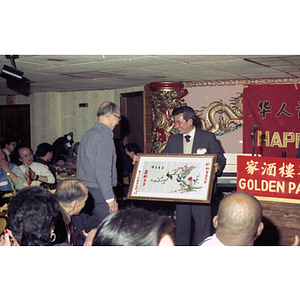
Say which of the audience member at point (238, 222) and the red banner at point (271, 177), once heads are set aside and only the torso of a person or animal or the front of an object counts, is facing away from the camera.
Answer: the audience member

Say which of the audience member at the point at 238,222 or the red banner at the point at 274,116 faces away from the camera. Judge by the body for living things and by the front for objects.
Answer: the audience member

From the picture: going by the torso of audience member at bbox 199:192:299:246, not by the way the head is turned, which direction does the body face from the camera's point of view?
away from the camera

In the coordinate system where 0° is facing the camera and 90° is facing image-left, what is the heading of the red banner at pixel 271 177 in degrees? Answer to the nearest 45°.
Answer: approximately 0°

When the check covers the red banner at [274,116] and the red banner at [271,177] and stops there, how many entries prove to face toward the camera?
2

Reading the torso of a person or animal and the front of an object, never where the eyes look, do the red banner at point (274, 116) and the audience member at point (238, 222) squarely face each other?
yes

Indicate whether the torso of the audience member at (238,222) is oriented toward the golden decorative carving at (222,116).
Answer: yes

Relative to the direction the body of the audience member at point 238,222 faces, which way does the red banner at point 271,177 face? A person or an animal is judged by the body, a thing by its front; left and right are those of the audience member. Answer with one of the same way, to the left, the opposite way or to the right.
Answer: the opposite way

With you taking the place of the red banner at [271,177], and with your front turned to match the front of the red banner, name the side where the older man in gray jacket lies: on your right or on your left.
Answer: on your right

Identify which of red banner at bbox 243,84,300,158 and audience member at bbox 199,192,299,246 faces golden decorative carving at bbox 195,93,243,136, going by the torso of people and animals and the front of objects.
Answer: the audience member

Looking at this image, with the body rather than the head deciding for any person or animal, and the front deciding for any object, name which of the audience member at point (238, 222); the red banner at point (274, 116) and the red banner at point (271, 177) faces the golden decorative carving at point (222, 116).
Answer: the audience member

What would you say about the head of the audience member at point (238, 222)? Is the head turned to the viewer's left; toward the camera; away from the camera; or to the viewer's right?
away from the camera

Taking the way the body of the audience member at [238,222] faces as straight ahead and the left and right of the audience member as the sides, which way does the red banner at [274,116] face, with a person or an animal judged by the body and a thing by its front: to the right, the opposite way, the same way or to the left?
the opposite way

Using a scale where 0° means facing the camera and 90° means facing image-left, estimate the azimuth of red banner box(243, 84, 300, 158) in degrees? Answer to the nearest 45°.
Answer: approximately 0°
